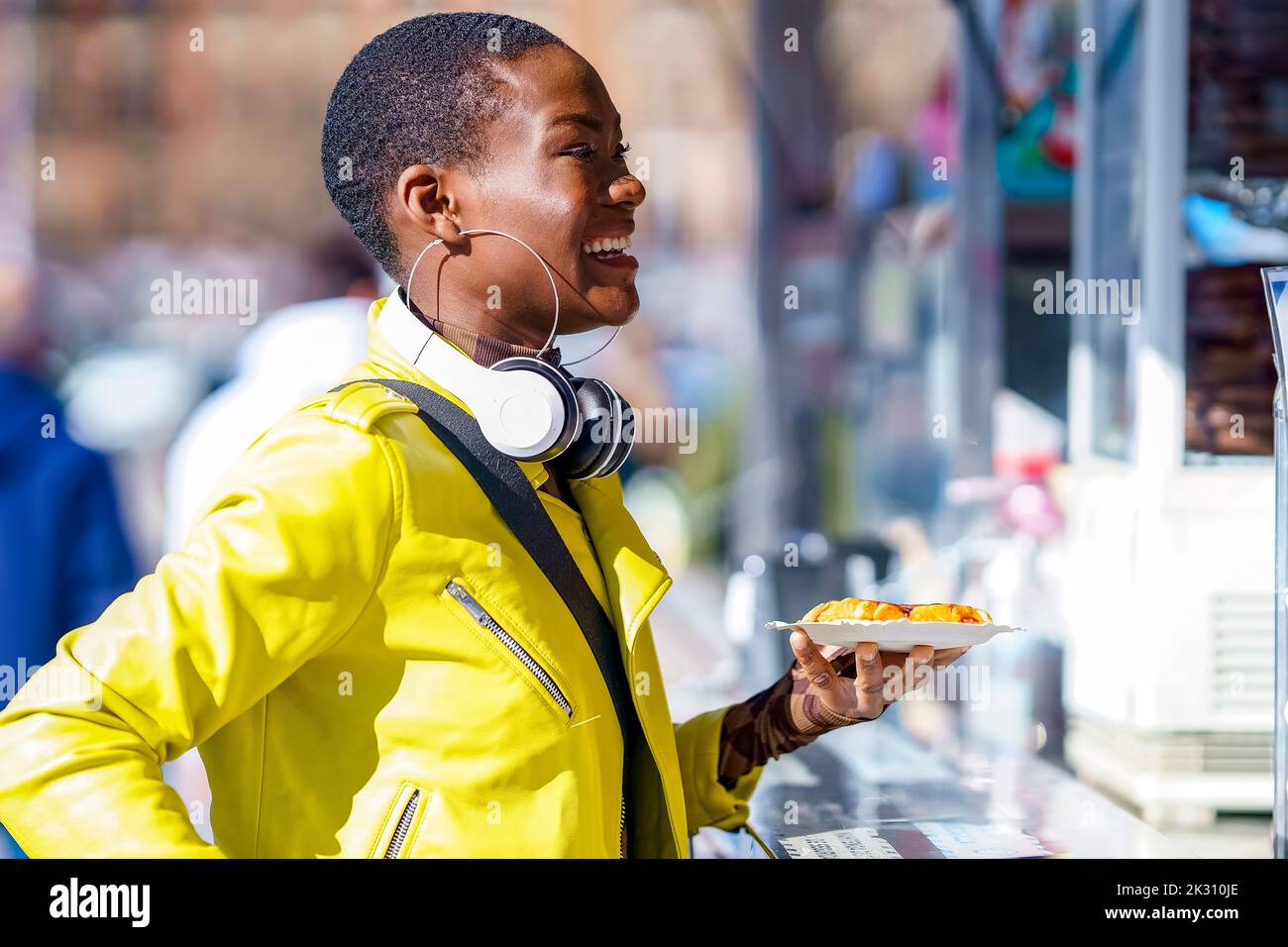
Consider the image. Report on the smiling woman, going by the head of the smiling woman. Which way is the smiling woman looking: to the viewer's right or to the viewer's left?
to the viewer's right

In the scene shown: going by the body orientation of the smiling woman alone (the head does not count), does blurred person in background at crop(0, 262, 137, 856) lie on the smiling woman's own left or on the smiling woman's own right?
on the smiling woman's own left

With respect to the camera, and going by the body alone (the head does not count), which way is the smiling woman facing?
to the viewer's right
